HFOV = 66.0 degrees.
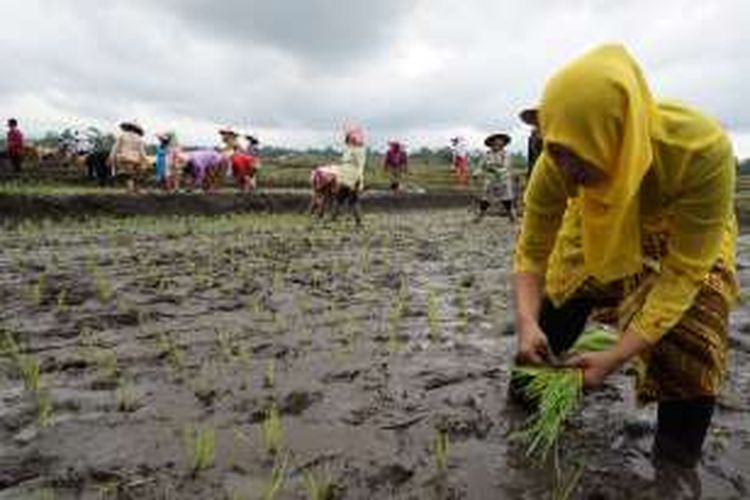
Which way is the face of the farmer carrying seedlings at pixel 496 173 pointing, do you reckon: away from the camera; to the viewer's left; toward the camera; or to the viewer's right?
toward the camera

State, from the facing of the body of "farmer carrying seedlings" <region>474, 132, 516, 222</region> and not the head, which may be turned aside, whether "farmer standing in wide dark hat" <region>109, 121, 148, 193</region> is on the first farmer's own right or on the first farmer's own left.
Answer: on the first farmer's own right

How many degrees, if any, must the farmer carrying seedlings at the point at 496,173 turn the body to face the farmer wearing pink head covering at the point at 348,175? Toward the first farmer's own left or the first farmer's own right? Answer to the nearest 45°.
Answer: approximately 45° to the first farmer's own right

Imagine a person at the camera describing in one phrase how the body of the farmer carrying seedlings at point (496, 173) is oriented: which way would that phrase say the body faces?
toward the camera

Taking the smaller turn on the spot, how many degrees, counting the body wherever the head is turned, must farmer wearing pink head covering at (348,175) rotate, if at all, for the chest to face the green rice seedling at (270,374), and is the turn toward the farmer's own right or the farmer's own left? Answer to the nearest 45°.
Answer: approximately 90° to the farmer's own left

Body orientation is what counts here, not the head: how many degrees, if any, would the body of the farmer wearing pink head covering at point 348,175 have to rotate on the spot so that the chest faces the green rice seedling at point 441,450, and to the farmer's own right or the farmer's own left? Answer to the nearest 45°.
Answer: approximately 90° to the farmer's own left

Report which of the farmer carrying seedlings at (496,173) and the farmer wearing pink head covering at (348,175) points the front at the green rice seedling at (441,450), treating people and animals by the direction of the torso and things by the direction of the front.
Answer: the farmer carrying seedlings at (496,173)

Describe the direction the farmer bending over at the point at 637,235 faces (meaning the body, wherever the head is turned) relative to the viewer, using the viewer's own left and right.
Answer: facing the viewer and to the left of the viewer

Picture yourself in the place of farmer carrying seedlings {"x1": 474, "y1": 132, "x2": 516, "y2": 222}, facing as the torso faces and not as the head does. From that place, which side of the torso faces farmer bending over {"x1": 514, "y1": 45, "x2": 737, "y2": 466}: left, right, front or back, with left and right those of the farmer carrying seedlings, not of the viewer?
front

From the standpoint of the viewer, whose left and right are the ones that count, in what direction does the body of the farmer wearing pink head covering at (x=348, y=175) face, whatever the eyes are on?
facing to the left of the viewer

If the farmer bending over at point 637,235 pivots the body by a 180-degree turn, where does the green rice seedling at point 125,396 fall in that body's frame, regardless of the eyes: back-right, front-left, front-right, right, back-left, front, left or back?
back-left
